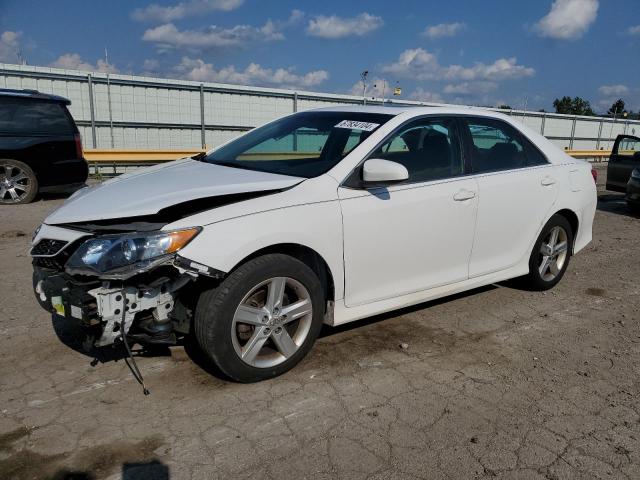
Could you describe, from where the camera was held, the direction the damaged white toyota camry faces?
facing the viewer and to the left of the viewer

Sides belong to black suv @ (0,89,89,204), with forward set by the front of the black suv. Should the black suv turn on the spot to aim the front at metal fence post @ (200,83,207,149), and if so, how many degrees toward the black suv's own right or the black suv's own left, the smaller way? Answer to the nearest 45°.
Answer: approximately 135° to the black suv's own right

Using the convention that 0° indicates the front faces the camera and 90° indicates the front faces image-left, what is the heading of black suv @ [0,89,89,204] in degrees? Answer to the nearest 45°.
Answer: approximately 90°

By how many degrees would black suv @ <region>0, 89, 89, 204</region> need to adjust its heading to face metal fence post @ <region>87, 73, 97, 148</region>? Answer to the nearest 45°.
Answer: approximately 90° to its right

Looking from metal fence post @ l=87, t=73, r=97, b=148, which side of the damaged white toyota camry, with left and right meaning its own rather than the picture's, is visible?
right

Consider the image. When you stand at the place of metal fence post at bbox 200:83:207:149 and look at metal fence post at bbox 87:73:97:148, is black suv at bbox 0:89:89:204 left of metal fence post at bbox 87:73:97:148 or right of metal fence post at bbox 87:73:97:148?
left

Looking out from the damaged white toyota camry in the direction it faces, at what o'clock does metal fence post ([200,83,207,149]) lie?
The metal fence post is roughly at 4 o'clock from the damaged white toyota camry.

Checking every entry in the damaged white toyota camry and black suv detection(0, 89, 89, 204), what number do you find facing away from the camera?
0
